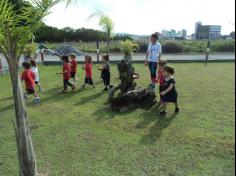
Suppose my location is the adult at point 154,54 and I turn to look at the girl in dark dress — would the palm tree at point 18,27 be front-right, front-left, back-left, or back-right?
front-right

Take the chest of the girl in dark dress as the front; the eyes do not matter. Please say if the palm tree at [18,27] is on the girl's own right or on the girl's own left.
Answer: on the girl's own left

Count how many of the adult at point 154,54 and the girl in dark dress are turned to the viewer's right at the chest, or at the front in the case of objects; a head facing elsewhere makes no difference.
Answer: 0

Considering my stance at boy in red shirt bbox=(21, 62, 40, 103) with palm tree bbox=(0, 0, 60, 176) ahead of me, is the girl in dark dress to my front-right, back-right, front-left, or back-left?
front-left

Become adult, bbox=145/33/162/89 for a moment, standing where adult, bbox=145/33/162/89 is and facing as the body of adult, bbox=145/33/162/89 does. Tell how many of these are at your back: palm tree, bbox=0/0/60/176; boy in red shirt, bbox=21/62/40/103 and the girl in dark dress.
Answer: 0

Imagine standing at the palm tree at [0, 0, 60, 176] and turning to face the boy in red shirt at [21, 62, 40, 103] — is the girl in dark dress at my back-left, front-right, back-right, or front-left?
front-right

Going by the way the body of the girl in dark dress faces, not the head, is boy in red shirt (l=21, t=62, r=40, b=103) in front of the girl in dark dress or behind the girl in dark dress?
in front

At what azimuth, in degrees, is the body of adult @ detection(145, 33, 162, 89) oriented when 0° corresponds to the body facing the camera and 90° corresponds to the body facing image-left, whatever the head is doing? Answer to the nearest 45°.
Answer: approximately 45°

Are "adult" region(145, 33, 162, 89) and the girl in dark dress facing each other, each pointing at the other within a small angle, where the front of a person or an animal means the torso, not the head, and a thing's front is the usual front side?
no

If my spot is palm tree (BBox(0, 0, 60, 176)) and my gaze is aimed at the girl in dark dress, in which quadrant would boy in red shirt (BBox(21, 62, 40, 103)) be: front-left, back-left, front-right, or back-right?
front-left

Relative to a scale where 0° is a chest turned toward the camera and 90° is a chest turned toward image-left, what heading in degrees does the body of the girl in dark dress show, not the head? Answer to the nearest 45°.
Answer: approximately 90°

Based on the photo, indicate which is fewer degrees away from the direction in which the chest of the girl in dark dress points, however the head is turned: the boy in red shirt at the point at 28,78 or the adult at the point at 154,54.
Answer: the boy in red shirt
